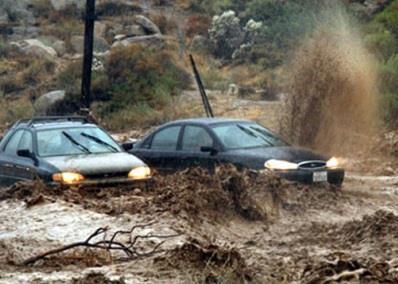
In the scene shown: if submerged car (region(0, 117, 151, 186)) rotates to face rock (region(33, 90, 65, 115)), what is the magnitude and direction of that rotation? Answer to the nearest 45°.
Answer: approximately 135° to its left

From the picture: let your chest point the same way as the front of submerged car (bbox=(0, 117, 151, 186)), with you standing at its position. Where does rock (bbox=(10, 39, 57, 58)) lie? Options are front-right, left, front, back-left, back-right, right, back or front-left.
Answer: back-left

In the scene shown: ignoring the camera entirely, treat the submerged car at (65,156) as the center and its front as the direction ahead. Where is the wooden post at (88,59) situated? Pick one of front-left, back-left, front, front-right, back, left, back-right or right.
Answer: back-left

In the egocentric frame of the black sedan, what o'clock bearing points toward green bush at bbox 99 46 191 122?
The green bush is roughly at 7 o'clock from the black sedan.

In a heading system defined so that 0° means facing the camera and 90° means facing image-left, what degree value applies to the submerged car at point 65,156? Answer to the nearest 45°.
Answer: approximately 315°

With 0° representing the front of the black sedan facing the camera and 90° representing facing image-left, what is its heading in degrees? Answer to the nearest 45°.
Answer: approximately 315°

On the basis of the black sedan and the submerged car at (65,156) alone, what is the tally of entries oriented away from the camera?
0

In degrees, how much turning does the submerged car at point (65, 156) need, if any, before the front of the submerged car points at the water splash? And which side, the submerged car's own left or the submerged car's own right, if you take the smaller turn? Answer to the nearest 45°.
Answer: approximately 90° to the submerged car's own left

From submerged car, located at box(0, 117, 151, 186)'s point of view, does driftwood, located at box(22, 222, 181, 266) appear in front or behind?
in front
